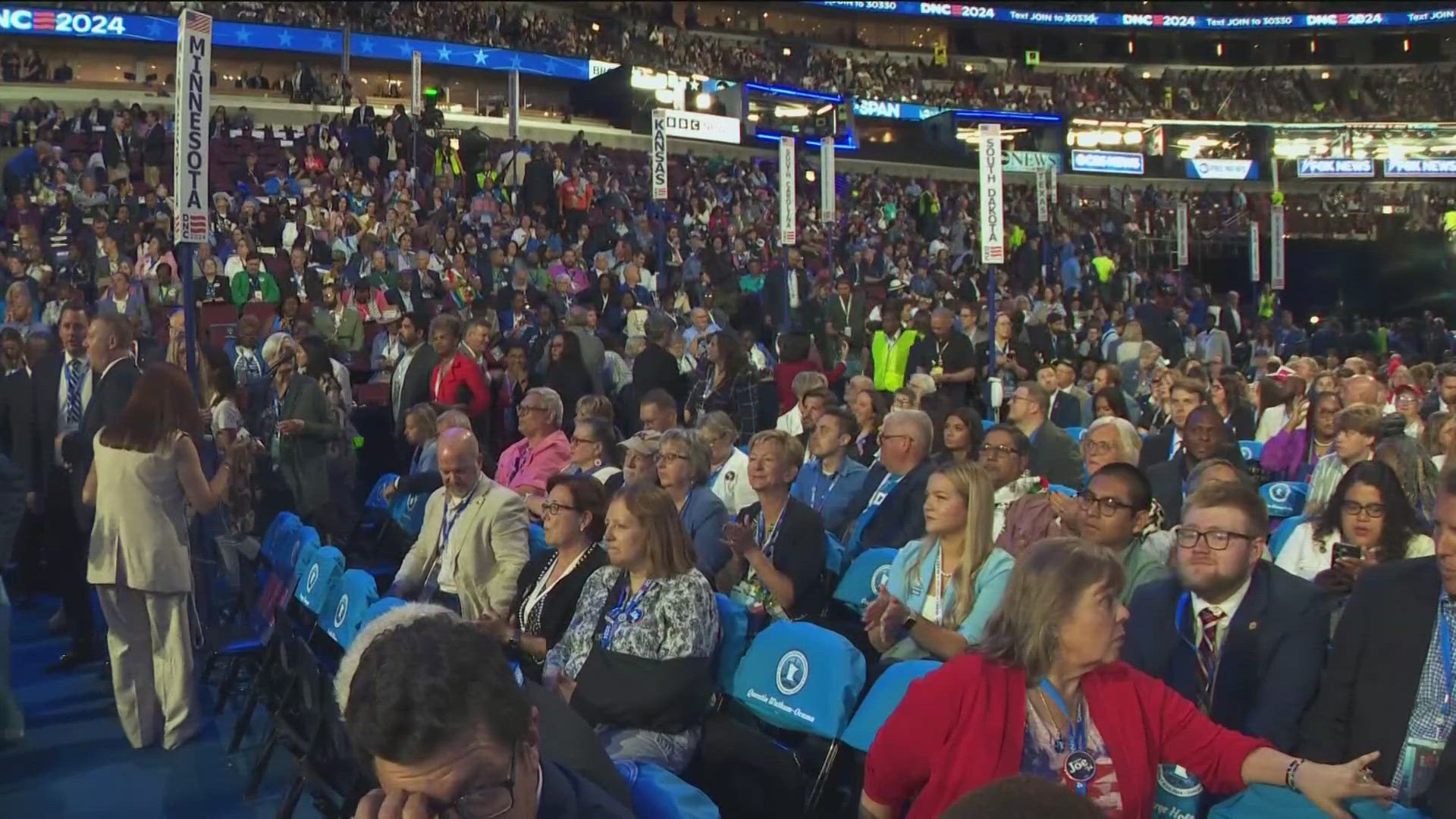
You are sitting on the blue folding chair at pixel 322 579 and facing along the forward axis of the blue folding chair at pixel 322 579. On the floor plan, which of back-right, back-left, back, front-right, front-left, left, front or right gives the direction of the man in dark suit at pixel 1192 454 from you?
back-left

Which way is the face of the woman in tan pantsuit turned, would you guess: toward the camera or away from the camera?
away from the camera

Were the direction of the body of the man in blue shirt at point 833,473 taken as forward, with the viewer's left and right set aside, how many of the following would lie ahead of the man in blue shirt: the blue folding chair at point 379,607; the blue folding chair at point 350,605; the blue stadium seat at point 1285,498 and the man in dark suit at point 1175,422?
2

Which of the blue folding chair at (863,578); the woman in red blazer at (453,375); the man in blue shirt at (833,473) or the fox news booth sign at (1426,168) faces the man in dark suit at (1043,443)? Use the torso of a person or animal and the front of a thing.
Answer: the fox news booth sign

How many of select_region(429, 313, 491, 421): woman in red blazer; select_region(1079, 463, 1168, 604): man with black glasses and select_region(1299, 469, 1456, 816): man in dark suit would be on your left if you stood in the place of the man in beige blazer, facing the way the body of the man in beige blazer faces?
2

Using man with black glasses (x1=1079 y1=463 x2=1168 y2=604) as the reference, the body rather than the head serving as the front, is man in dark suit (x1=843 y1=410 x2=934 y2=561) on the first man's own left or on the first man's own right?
on the first man's own right

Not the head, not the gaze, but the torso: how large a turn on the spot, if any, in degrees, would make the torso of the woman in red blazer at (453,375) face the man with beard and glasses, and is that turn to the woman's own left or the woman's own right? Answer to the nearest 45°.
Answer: approximately 45° to the woman's own left
